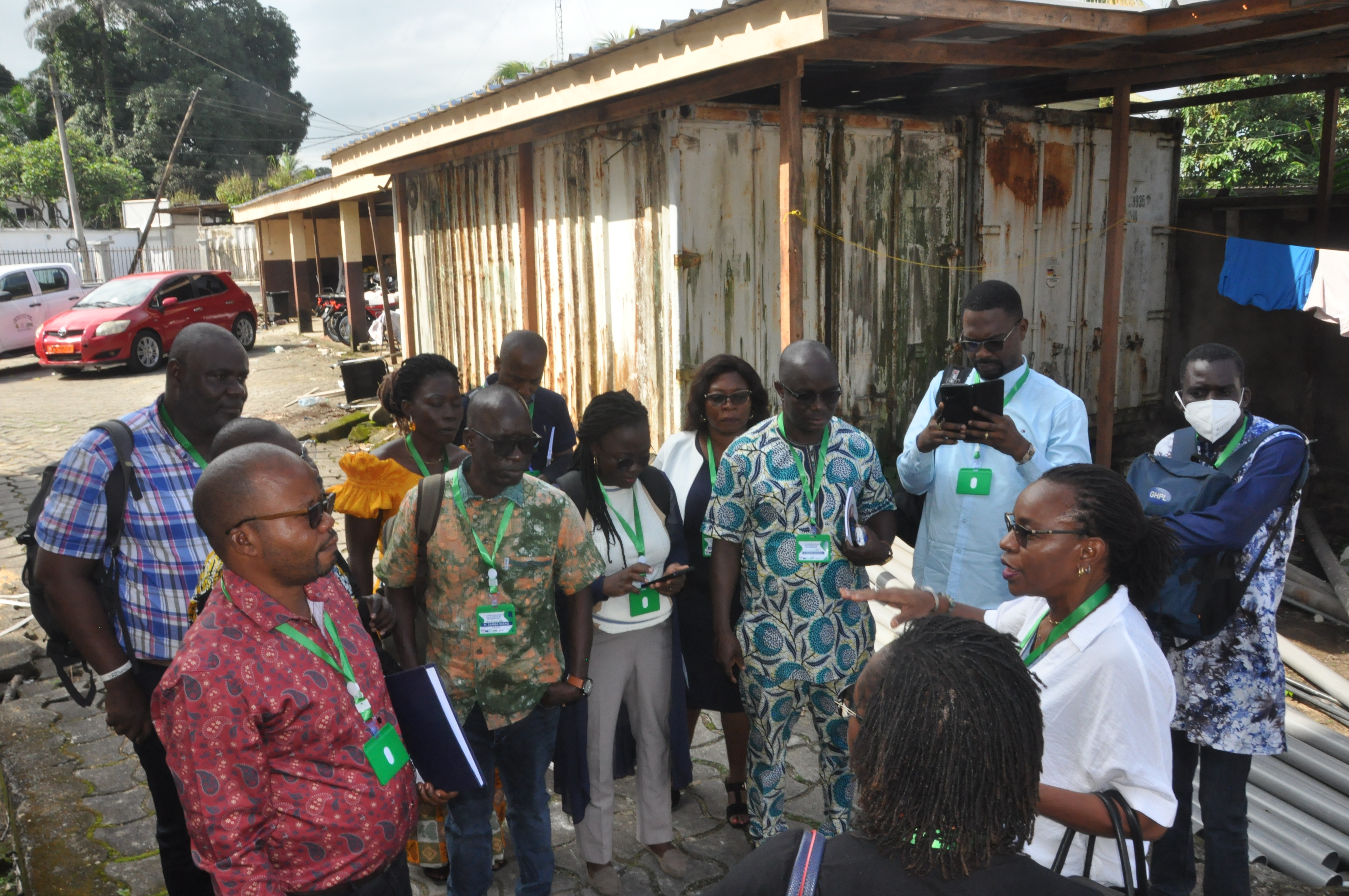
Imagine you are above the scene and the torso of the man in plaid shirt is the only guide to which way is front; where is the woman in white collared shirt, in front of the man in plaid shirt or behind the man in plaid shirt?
in front

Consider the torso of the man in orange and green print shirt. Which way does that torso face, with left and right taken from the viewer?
facing the viewer

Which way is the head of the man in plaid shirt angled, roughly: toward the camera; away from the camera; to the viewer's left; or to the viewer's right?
to the viewer's right

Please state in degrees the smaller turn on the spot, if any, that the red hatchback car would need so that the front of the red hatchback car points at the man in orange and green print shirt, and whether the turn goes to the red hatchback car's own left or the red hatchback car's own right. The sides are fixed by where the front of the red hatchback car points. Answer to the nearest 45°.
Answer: approximately 45° to the red hatchback car's own left

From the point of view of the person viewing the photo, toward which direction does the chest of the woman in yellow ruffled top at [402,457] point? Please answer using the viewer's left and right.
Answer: facing the viewer and to the right of the viewer

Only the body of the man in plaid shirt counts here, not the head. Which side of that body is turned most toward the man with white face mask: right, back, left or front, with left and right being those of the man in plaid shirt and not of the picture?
front

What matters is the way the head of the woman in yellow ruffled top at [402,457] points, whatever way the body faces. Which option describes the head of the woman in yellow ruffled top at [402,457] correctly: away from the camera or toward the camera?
toward the camera

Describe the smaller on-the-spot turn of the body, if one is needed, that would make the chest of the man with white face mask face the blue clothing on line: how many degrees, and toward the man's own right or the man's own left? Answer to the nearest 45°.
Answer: approximately 135° to the man's own right

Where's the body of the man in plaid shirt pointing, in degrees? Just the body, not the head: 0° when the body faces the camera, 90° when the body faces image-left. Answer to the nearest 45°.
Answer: approximately 315°

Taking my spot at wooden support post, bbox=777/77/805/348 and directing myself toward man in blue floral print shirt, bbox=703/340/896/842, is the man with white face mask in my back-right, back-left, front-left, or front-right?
front-left

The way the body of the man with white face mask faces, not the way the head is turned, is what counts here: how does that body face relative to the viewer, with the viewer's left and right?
facing the viewer and to the left of the viewer

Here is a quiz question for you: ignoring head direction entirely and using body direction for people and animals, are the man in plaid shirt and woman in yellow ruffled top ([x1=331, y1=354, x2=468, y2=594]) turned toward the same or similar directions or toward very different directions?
same or similar directions

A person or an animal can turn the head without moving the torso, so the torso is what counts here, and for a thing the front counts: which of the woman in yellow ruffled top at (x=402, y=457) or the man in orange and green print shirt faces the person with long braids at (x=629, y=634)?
the woman in yellow ruffled top

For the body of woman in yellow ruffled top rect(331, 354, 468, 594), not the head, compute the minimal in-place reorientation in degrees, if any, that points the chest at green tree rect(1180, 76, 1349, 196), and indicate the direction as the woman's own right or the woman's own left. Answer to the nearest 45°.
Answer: approximately 90° to the woman's own left

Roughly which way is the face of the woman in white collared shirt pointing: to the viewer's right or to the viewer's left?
to the viewer's left

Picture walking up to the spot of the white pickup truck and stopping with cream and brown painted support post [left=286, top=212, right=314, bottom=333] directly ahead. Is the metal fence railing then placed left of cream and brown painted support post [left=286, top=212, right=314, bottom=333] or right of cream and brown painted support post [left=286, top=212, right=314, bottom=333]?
left

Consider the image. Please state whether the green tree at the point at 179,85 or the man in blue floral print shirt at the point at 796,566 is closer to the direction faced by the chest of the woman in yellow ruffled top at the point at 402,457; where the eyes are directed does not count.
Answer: the man in blue floral print shirt

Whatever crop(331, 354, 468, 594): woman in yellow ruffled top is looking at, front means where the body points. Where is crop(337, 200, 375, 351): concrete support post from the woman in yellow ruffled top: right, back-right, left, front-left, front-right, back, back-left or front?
back-left

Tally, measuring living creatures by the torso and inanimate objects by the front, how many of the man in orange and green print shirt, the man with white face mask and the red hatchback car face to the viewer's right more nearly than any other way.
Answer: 0

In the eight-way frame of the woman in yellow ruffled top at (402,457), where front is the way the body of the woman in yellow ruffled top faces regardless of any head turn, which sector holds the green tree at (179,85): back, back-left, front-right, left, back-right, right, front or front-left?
back-left
